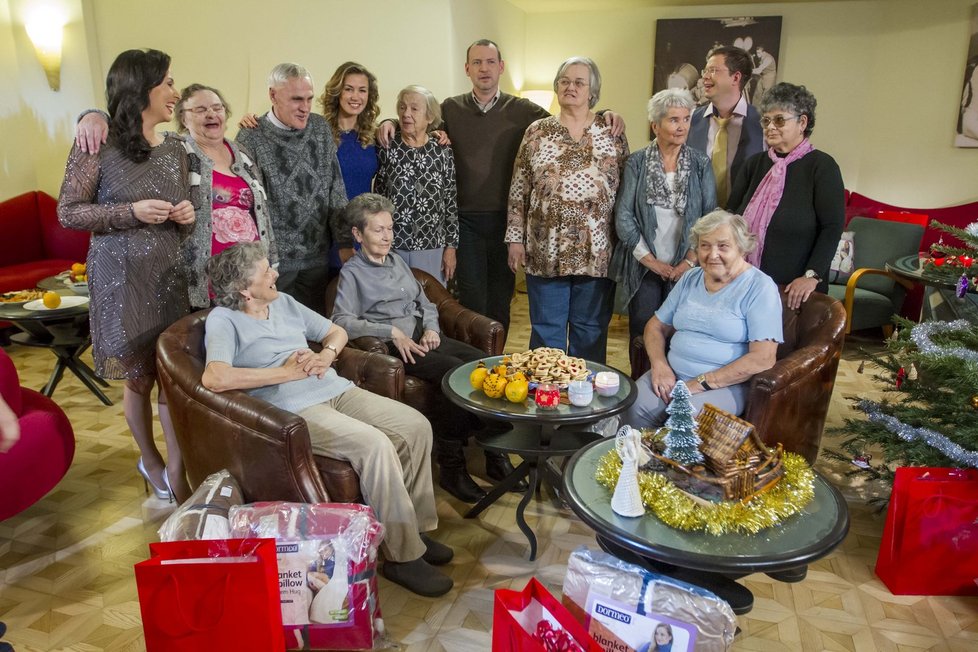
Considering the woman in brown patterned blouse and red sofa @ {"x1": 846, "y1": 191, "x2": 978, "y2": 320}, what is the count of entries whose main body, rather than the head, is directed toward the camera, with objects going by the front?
2

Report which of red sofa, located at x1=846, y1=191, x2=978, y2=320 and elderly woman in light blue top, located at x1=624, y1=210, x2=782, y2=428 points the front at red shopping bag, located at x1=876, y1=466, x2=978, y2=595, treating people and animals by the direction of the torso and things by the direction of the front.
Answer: the red sofa

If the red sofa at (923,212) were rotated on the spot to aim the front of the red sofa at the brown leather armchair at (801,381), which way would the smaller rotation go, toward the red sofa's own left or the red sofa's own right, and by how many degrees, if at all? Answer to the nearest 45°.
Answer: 0° — it already faces it

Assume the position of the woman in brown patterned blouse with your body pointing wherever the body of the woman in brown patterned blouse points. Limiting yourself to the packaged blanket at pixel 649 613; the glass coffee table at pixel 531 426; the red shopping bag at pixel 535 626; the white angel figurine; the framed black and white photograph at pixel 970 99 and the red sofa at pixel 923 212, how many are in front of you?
4

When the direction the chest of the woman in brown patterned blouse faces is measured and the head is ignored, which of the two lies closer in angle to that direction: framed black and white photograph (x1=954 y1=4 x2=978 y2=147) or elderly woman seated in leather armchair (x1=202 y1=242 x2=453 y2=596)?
the elderly woman seated in leather armchair

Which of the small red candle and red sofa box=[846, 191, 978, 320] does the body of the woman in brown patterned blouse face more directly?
the small red candle

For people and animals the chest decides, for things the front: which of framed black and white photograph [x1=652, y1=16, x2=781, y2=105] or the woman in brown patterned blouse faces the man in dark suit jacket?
the framed black and white photograph

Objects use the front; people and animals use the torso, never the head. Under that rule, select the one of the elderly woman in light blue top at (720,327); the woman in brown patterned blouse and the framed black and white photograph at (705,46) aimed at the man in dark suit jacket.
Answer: the framed black and white photograph

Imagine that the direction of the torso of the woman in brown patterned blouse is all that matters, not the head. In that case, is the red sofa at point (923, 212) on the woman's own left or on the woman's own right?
on the woman's own left

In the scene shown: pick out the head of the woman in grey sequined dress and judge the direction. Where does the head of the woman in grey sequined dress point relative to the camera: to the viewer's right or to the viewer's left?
to the viewer's right

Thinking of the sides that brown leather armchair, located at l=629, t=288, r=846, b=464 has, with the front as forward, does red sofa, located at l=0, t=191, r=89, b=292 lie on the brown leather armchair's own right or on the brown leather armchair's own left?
on the brown leather armchair's own right

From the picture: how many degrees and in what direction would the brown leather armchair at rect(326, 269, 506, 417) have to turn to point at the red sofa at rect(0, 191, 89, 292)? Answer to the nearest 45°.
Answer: approximately 180°

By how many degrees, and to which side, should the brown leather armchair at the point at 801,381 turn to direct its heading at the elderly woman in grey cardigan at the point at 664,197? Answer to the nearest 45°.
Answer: approximately 90° to its right

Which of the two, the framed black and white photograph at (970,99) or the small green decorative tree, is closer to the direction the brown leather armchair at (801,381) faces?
the small green decorative tree
